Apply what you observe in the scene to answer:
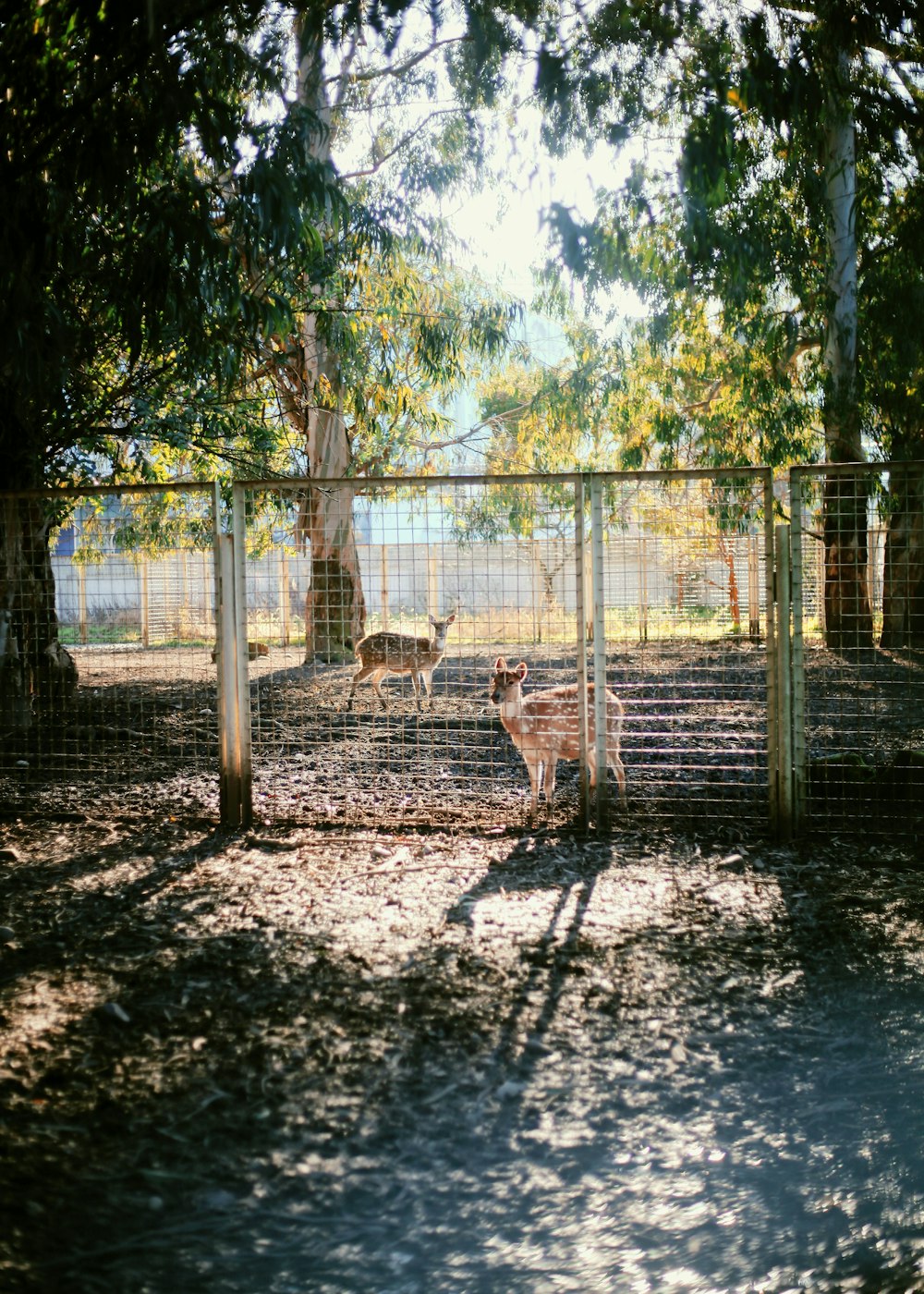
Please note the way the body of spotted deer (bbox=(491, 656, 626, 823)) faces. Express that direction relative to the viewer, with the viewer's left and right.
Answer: facing the viewer and to the left of the viewer

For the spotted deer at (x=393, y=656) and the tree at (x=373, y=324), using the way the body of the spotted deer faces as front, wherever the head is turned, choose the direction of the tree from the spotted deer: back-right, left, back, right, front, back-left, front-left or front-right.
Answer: left

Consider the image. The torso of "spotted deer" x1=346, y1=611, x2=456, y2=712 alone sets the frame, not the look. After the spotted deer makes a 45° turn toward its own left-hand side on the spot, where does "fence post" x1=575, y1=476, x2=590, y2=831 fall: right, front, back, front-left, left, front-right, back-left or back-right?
back-right

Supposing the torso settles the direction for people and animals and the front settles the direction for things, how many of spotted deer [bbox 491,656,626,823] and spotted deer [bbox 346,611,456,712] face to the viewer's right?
1

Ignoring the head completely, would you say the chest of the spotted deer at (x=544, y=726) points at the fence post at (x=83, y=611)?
no

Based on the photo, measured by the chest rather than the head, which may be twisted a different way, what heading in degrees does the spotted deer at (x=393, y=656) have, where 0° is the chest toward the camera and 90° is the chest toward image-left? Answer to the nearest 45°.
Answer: approximately 270°

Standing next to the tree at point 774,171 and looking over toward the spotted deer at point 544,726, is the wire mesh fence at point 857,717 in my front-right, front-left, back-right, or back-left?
front-left

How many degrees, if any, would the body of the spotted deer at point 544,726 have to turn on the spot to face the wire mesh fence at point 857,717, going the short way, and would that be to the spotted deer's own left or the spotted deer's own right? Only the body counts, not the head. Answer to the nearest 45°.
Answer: approximately 135° to the spotted deer's own left
